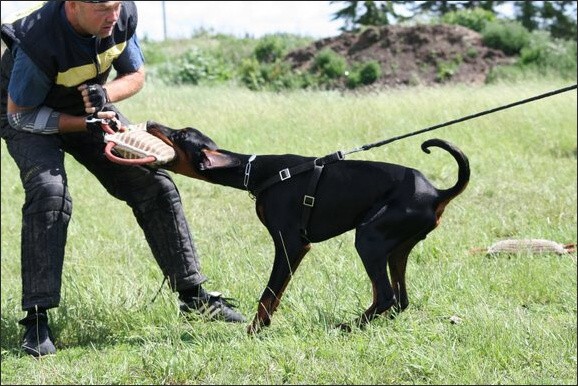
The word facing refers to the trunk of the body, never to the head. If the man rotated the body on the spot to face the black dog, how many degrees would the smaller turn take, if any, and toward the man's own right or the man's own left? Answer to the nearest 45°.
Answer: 0° — they already face it

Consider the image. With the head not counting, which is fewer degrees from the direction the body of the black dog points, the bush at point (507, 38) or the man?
the man

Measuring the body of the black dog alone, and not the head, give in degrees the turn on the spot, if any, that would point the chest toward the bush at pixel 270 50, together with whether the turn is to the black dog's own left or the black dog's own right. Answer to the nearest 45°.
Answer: approximately 90° to the black dog's own right

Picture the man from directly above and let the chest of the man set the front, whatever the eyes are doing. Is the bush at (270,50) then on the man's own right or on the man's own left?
on the man's own left

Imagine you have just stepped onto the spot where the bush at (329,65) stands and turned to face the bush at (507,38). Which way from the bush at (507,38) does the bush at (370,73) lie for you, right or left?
right

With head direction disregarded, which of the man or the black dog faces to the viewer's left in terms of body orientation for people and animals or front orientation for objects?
the black dog

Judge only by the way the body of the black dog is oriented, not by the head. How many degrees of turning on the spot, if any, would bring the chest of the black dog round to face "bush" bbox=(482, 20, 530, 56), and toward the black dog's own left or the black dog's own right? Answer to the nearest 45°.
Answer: approximately 90° to the black dog's own right

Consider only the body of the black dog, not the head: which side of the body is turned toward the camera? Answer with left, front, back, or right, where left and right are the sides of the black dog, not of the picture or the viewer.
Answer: left

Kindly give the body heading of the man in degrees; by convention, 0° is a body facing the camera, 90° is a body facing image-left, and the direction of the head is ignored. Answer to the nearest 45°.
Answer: approximately 315°

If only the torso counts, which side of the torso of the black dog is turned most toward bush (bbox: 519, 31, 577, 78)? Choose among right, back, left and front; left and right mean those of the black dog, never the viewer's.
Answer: right
